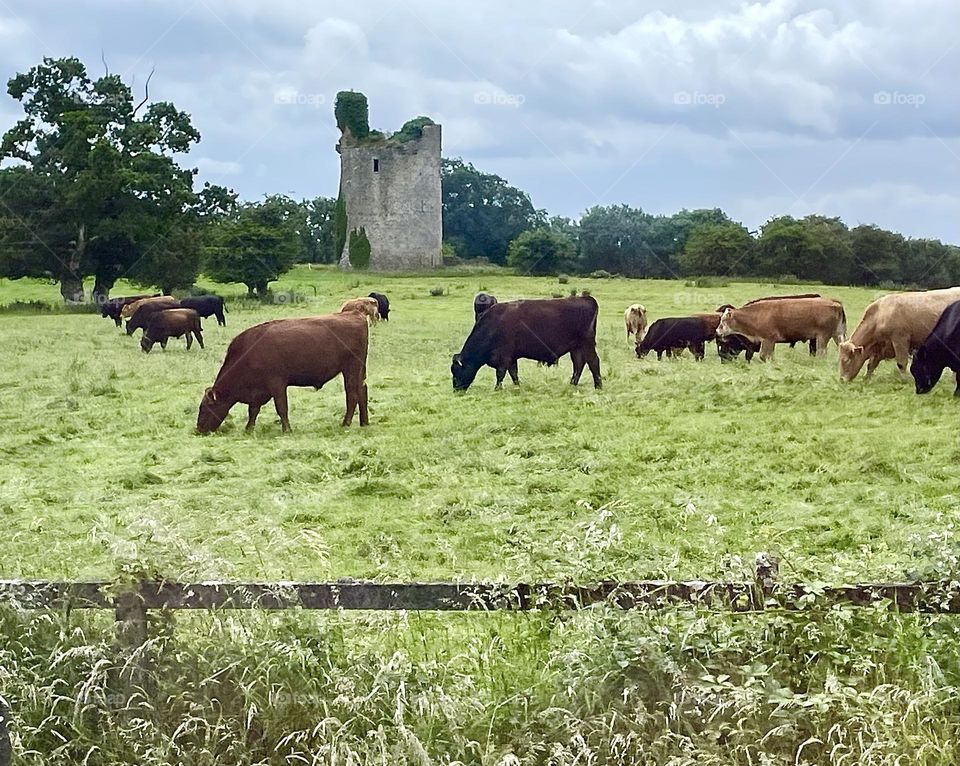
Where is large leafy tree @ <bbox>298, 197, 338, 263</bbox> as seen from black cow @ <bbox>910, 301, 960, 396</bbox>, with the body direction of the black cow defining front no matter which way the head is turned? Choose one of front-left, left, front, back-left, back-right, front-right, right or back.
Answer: front-right

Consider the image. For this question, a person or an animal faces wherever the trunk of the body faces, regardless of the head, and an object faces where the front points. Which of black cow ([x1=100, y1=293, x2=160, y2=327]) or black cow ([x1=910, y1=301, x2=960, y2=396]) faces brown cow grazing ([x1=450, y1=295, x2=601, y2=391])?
black cow ([x1=910, y1=301, x2=960, y2=396])

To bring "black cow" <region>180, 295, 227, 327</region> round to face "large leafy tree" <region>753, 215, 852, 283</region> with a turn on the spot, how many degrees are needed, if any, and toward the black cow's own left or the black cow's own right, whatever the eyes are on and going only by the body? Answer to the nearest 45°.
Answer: approximately 180°

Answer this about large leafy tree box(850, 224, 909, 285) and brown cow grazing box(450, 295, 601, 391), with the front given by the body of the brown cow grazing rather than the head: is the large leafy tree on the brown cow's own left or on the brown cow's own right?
on the brown cow's own right

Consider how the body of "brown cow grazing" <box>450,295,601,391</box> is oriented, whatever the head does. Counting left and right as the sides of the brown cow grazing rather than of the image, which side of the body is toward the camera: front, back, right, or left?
left

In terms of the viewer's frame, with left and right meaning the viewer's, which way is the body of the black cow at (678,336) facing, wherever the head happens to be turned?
facing to the left of the viewer

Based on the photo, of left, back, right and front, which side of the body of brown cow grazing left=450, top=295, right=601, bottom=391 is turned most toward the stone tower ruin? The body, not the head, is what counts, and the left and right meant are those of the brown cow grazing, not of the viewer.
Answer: right

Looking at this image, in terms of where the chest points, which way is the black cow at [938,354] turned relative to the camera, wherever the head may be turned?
to the viewer's left

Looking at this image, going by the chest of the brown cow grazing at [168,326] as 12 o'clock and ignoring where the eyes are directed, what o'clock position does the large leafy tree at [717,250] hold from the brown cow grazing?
The large leafy tree is roughly at 5 o'clock from the brown cow grazing.

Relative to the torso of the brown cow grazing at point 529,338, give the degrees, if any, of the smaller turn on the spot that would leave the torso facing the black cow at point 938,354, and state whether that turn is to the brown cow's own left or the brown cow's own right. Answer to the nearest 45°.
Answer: approximately 180°

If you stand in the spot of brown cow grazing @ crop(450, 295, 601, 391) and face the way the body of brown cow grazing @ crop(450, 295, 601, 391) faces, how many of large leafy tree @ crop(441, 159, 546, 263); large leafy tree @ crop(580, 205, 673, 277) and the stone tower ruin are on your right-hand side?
3

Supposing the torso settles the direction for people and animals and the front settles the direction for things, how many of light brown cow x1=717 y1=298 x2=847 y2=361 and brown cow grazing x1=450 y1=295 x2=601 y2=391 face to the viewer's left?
2
